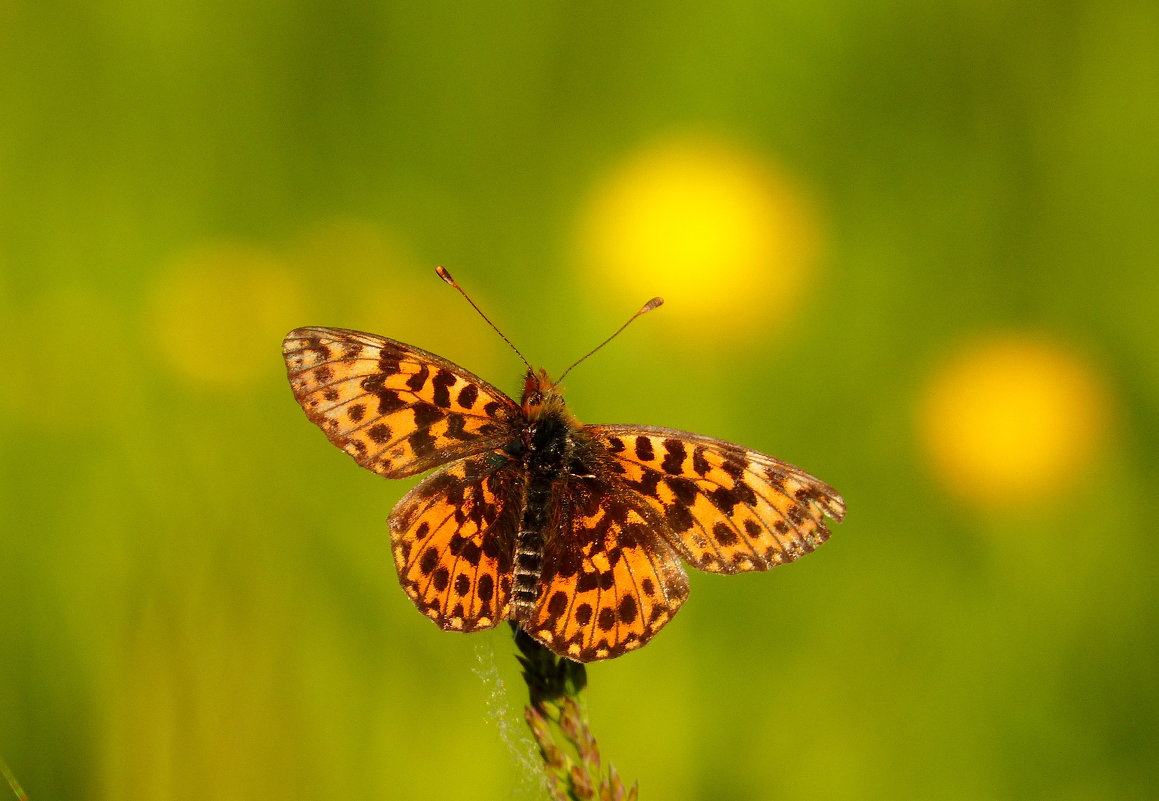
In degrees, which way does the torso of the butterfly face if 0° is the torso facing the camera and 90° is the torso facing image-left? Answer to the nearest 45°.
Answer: approximately 180°
